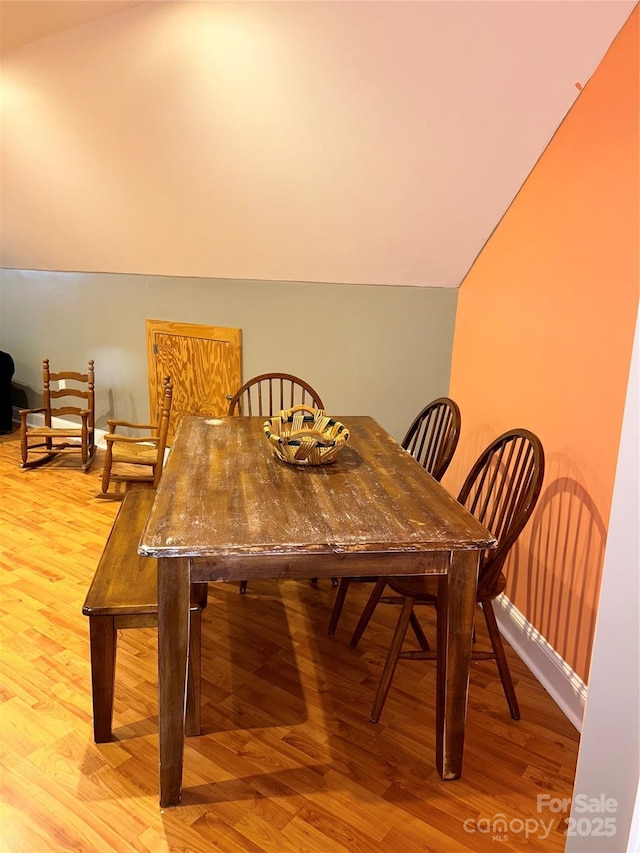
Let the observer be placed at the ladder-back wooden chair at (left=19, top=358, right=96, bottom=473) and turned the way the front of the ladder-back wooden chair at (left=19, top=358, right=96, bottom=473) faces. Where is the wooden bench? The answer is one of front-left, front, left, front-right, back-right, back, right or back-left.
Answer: front-left

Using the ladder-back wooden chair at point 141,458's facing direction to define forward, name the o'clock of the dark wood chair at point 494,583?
The dark wood chair is roughly at 8 o'clock from the ladder-back wooden chair.

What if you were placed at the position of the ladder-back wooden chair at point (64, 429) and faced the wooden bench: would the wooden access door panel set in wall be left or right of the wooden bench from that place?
left

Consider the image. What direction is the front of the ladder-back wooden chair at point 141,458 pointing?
to the viewer's left

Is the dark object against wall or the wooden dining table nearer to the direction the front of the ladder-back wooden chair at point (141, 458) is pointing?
the dark object against wall

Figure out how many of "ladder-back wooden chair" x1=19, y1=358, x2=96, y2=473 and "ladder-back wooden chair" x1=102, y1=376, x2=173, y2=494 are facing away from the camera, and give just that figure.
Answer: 0
